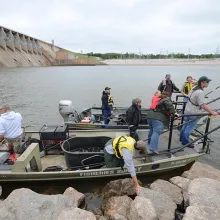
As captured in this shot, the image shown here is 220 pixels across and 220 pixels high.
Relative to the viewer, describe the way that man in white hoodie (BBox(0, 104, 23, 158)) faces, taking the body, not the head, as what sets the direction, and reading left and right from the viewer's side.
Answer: facing away from the viewer and to the left of the viewer

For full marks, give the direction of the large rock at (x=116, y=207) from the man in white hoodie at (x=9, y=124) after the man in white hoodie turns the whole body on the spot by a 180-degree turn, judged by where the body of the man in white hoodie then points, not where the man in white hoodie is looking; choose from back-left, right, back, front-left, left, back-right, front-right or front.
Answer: front

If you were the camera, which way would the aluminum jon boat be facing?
facing to the right of the viewer

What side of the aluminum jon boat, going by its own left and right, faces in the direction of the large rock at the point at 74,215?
right

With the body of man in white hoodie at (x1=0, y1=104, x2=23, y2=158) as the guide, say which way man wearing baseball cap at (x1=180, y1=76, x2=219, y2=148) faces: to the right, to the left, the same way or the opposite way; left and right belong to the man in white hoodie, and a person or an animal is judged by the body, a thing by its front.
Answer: to the right

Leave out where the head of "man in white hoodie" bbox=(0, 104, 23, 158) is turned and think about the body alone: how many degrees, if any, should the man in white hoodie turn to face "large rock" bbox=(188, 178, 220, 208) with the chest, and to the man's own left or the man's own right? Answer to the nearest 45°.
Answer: approximately 180°
